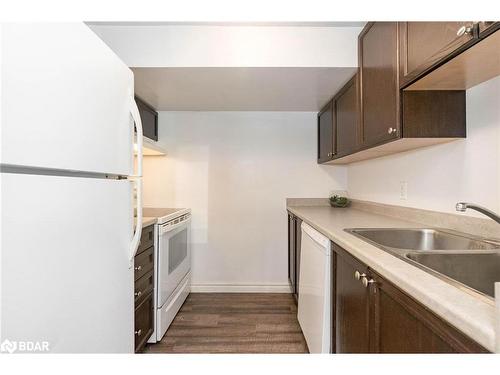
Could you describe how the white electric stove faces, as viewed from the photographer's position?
facing to the right of the viewer

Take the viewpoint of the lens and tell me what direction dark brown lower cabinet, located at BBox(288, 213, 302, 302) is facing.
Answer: facing to the left of the viewer

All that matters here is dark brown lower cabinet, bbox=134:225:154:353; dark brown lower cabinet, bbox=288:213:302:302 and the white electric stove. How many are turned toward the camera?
0

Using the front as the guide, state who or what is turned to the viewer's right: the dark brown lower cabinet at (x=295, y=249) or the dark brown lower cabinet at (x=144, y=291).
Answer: the dark brown lower cabinet at (x=144, y=291)

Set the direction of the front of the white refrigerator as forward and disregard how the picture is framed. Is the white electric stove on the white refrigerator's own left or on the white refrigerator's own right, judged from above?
on the white refrigerator's own left

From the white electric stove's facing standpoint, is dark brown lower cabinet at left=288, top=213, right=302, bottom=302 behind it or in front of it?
in front

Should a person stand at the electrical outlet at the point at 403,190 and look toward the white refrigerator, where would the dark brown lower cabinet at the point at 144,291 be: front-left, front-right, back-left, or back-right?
front-right

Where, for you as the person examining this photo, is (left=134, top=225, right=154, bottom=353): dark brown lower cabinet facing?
facing to the right of the viewer
